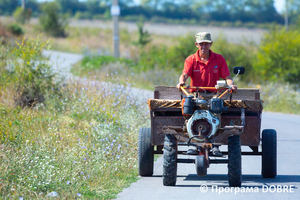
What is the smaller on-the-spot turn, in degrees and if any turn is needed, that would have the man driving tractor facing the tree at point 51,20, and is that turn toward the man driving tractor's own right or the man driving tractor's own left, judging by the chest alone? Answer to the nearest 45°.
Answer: approximately 180°

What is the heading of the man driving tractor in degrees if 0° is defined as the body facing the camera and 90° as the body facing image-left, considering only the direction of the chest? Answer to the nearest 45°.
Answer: approximately 0°

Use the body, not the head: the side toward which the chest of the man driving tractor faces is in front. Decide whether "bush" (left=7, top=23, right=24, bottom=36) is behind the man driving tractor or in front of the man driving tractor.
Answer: behind

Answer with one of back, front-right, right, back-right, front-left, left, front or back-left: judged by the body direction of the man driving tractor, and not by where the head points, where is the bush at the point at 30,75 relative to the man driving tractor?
back-right

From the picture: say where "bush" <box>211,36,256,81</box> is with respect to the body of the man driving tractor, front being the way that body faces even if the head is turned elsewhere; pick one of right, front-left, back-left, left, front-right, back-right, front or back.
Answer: back

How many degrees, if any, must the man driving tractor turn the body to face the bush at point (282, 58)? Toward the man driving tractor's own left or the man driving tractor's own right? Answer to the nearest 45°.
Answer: approximately 180°

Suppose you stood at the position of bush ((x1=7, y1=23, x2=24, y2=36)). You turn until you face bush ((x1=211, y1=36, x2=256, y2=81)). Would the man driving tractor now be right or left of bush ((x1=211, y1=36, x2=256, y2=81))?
right

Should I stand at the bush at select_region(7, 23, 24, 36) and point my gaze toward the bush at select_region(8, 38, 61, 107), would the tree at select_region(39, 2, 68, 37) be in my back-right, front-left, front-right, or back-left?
front-left
